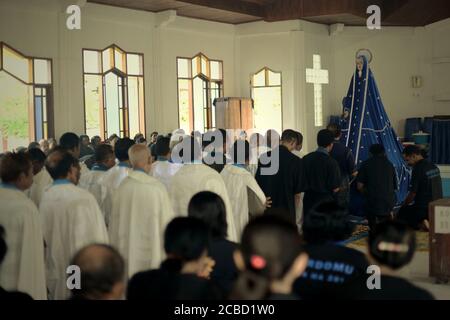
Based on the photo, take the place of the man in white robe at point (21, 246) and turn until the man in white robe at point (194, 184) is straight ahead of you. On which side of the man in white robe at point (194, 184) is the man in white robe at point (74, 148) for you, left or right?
left

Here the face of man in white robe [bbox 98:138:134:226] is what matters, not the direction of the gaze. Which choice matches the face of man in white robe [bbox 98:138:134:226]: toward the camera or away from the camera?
away from the camera

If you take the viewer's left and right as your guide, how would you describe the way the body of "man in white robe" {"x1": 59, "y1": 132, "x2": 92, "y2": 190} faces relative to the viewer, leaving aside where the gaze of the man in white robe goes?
facing away from the viewer and to the right of the viewer

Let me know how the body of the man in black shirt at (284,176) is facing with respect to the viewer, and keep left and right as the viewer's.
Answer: facing away from the viewer and to the right of the viewer

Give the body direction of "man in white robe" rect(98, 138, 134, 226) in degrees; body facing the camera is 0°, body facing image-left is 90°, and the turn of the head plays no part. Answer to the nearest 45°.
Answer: approximately 225°

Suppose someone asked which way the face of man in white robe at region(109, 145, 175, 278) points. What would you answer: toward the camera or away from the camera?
away from the camera

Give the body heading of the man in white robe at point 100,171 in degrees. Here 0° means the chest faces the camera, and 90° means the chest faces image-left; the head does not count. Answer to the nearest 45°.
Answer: approximately 225°

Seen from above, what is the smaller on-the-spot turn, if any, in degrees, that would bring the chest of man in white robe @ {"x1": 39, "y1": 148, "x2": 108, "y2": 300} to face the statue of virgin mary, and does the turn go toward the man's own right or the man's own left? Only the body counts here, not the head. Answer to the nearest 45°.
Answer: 0° — they already face it

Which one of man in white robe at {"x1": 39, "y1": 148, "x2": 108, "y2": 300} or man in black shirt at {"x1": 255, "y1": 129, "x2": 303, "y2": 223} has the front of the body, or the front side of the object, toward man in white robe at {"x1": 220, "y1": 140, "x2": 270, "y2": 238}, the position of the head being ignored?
man in white robe at {"x1": 39, "y1": 148, "x2": 108, "y2": 300}
